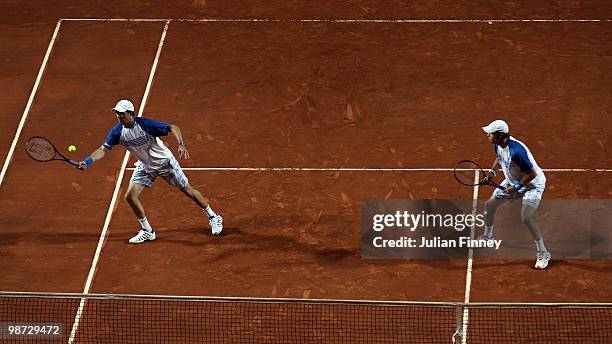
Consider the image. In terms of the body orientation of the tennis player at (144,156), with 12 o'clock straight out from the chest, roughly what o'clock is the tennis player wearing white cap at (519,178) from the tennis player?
The tennis player wearing white cap is roughly at 8 o'clock from the tennis player.

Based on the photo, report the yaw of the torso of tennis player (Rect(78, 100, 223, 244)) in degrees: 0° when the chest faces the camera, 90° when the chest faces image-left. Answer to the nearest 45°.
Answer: approximately 45°

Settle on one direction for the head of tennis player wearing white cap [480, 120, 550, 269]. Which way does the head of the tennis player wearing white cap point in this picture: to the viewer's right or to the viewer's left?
to the viewer's left

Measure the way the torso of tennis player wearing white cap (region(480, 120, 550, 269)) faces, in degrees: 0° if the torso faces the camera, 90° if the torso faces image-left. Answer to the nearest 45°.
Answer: approximately 45°
